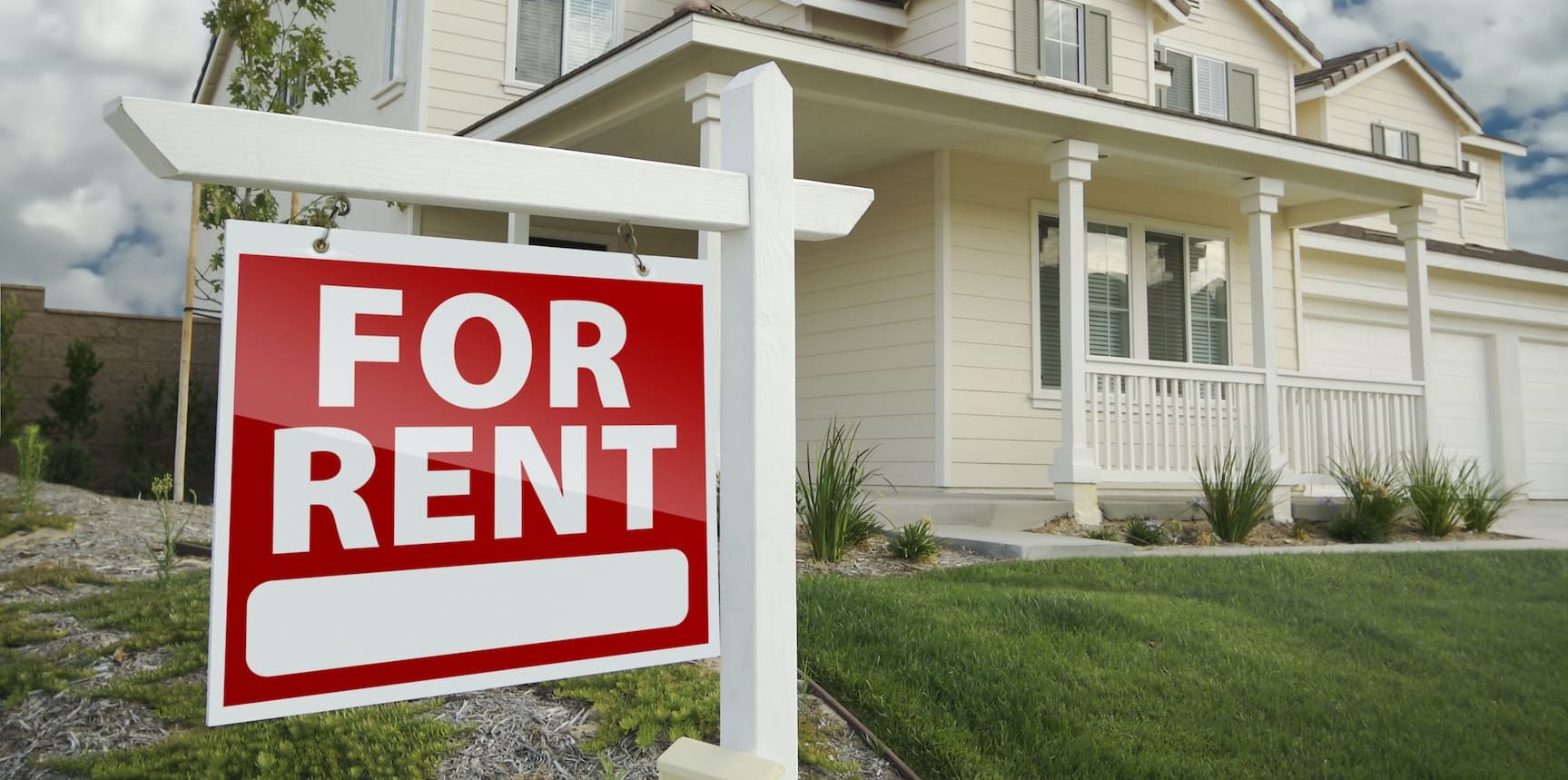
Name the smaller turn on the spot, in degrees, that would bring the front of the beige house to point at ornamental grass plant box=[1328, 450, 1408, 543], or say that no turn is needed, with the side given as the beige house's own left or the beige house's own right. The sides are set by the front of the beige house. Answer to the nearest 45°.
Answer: approximately 45° to the beige house's own left

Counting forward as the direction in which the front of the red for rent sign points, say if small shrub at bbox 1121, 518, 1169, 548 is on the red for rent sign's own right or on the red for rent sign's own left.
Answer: on the red for rent sign's own left

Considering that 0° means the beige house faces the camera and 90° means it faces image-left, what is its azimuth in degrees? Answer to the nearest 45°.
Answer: approximately 315°

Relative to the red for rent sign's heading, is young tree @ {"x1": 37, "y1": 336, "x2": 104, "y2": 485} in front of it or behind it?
behind

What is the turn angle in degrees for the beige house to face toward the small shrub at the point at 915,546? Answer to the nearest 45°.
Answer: approximately 45° to its right

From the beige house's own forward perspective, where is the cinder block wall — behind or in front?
behind

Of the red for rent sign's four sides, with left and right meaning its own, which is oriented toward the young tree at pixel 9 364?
back

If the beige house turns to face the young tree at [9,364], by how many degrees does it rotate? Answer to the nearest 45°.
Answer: approximately 135° to its right

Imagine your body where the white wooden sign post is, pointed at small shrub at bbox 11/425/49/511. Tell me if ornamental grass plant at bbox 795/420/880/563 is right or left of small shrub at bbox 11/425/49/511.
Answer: right
